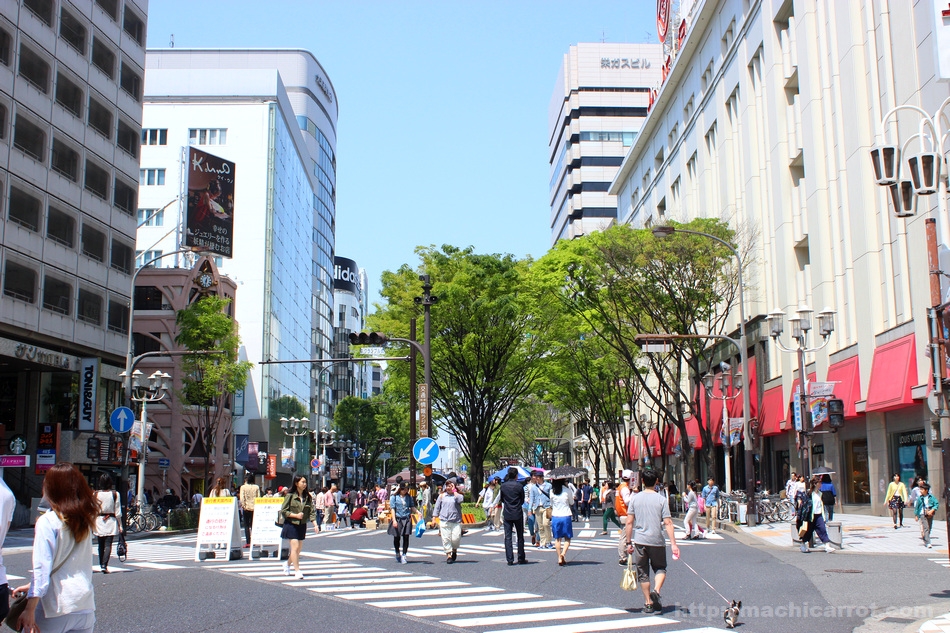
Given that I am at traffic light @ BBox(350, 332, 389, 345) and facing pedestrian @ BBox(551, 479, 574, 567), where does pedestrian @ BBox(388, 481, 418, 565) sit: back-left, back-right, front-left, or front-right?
front-right

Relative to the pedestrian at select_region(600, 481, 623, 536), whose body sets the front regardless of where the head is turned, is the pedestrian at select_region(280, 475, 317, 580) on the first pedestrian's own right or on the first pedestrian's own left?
on the first pedestrian's own left

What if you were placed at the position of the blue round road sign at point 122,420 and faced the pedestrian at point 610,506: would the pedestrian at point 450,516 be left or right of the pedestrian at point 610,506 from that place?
right

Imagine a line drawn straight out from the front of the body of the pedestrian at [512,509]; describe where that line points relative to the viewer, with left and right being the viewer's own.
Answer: facing away from the viewer

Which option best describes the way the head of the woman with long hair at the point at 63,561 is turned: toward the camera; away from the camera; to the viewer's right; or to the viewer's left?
away from the camera

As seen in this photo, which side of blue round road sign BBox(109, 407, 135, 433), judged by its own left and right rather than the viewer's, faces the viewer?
front

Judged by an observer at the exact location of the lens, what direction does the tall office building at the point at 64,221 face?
facing the viewer and to the right of the viewer

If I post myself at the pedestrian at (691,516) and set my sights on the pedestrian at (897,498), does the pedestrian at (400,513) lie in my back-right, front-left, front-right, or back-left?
back-right

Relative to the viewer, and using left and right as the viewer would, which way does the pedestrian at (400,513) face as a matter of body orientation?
facing the viewer

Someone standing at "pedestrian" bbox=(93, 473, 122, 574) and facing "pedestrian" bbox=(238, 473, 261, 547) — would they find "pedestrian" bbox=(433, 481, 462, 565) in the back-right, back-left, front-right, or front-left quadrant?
front-right
